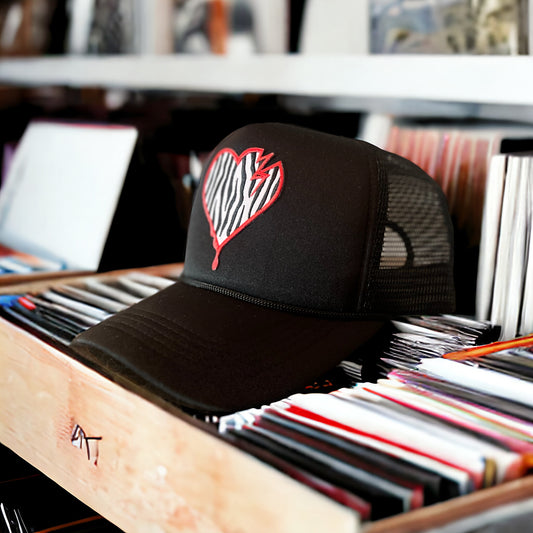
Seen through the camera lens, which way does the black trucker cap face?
facing the viewer and to the left of the viewer
